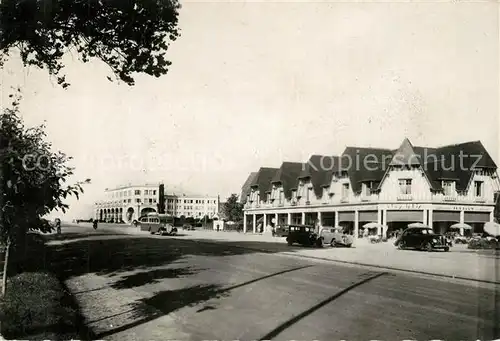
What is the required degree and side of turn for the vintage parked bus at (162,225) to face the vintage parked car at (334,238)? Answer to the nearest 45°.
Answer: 0° — it already faces it

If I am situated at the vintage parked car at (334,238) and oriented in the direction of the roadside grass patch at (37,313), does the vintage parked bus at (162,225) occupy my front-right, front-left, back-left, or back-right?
back-right

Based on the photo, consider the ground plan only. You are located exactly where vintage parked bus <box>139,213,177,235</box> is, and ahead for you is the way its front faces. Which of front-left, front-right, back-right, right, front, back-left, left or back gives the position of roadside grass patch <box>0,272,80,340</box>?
front-right

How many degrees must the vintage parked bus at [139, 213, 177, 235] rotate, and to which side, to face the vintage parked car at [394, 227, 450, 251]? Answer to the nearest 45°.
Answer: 0° — it already faces it

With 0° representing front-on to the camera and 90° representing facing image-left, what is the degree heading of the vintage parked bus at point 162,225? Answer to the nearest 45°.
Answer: approximately 315°
